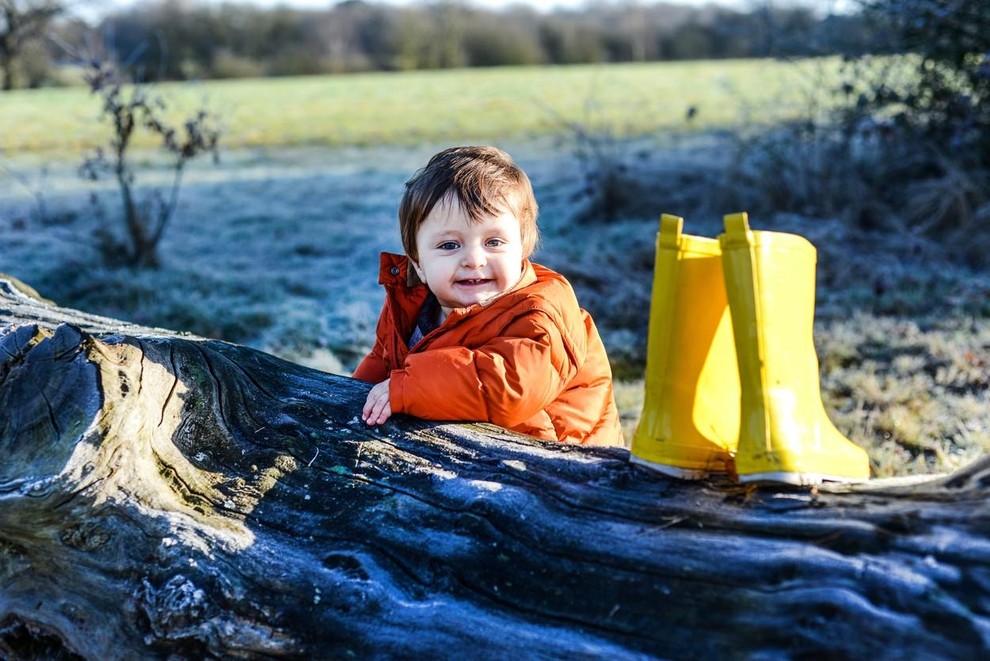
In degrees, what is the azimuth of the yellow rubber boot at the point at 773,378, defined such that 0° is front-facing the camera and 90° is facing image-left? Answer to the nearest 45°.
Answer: approximately 225°

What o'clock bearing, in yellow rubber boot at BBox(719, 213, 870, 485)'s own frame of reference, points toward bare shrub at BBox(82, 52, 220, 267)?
The bare shrub is roughly at 9 o'clock from the yellow rubber boot.

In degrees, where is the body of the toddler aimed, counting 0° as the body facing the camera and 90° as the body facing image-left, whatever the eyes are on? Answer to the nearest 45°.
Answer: approximately 45°

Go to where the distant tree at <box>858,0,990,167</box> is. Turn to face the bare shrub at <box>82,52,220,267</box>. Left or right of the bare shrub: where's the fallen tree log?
left

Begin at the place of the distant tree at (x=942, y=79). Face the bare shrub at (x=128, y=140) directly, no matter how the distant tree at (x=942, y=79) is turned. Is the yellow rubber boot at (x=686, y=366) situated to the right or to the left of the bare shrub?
left

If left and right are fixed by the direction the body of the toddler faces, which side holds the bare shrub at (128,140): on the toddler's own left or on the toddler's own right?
on the toddler's own right

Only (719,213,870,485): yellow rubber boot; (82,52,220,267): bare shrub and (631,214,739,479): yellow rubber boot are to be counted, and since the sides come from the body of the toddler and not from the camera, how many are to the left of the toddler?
2

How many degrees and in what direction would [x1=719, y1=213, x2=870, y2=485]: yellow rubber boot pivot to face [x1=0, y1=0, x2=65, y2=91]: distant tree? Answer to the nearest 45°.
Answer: approximately 90° to its left

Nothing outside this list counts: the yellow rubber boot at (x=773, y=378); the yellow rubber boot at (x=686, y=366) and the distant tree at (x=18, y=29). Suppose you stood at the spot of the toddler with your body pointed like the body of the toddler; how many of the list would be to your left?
2

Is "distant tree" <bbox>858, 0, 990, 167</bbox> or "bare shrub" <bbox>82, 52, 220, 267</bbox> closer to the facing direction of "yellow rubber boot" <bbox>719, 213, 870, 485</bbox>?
the distant tree

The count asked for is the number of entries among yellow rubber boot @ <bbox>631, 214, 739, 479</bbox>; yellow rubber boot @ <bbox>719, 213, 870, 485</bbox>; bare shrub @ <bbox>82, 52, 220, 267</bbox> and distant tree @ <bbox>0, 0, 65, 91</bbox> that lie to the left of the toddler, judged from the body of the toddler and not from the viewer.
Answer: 2

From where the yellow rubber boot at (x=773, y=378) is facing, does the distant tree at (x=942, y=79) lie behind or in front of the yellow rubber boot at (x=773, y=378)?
in front

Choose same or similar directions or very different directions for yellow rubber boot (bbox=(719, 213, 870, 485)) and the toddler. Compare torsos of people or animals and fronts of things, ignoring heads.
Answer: very different directions
